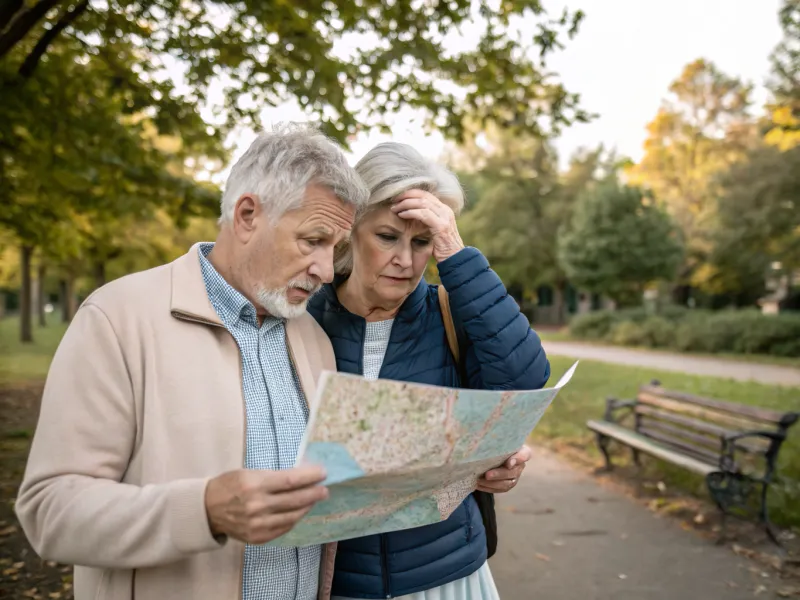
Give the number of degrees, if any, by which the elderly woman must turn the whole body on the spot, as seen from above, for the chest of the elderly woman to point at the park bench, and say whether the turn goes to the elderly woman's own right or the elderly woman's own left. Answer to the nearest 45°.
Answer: approximately 135° to the elderly woman's own left

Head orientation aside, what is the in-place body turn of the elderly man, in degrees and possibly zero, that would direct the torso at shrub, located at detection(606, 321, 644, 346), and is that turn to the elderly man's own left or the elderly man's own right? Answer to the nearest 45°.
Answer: approximately 90° to the elderly man's own left

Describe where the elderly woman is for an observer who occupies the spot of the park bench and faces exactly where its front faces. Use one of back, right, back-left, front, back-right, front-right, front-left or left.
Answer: front-left

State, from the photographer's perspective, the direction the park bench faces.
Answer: facing the viewer and to the left of the viewer

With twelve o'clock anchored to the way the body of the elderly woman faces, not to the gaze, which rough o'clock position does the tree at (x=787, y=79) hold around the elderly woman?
The tree is roughly at 7 o'clock from the elderly woman.

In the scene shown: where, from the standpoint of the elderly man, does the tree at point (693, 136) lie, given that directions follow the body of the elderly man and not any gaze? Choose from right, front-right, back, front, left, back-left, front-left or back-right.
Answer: left

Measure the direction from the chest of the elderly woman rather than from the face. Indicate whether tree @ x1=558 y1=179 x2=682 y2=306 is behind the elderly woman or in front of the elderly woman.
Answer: behind

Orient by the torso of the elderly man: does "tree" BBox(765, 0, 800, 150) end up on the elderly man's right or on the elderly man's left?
on the elderly man's left

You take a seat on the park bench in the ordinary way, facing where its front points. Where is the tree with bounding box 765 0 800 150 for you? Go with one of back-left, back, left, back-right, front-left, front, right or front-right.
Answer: back-right

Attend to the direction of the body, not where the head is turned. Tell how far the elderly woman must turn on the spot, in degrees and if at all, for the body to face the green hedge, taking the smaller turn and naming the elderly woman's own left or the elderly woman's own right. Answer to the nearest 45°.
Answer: approximately 135° to the elderly woman's own left

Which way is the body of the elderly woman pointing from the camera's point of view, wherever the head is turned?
toward the camera

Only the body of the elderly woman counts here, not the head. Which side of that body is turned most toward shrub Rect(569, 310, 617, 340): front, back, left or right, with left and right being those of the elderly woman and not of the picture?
back

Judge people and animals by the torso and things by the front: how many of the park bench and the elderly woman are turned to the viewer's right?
0

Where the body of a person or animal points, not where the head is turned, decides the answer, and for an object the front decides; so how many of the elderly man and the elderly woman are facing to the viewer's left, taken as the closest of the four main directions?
0

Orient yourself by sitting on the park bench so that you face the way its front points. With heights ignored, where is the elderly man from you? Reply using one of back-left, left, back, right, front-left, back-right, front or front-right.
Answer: front-left
